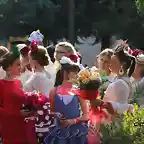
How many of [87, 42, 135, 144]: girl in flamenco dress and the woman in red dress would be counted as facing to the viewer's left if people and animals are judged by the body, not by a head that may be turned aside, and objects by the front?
1

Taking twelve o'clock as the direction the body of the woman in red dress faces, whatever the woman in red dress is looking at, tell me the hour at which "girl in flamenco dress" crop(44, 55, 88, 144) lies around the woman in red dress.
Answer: The girl in flamenco dress is roughly at 2 o'clock from the woman in red dress.

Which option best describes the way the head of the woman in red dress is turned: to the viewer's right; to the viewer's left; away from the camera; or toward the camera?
to the viewer's right

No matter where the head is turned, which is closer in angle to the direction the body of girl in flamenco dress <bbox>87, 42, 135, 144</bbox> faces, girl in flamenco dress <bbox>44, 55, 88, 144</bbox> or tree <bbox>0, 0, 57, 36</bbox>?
the girl in flamenco dress

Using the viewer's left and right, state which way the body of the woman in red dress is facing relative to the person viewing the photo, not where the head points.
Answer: facing away from the viewer and to the right of the viewer

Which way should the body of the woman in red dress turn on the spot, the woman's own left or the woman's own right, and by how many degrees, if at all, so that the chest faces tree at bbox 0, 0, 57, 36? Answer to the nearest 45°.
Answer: approximately 45° to the woman's own left

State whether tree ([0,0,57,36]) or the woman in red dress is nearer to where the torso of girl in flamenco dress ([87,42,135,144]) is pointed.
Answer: the woman in red dress

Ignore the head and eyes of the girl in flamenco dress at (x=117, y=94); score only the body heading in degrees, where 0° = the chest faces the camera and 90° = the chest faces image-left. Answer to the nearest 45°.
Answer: approximately 90°

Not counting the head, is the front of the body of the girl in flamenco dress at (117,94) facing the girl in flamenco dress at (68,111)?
yes

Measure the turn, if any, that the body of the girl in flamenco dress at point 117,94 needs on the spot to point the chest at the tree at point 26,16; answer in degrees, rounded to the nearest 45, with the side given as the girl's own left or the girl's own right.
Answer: approximately 90° to the girl's own right
